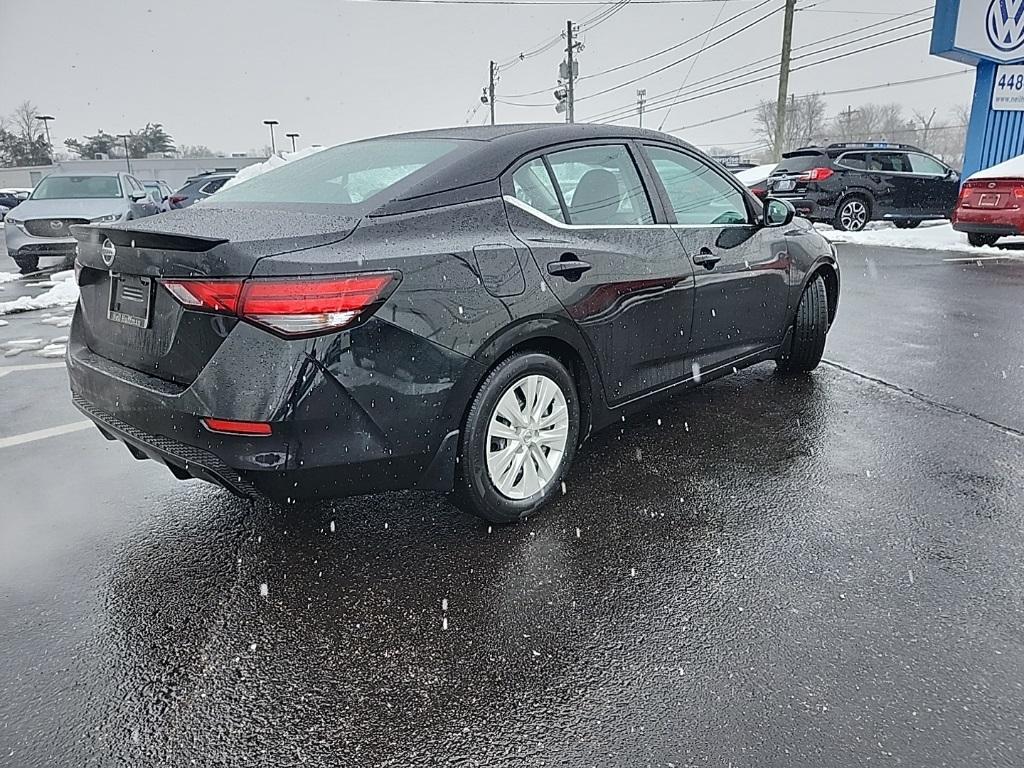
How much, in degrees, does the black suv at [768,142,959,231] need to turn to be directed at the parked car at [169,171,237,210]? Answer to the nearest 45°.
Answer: approximately 135° to its left

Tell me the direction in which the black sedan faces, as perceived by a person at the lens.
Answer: facing away from the viewer and to the right of the viewer

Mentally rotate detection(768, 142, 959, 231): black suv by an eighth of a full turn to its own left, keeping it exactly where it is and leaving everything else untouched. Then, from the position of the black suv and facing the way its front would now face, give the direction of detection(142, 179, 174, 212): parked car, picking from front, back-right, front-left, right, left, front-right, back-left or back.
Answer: left

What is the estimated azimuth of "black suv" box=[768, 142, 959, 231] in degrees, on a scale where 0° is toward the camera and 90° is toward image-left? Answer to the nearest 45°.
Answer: approximately 225°

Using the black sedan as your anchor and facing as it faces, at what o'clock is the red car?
The red car is roughly at 12 o'clock from the black sedan.

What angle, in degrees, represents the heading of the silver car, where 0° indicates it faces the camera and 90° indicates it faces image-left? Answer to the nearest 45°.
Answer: approximately 45°

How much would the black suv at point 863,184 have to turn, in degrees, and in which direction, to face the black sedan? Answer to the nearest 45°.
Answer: approximately 135° to its right

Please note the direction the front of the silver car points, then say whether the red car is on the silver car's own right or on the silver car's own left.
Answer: on the silver car's own left

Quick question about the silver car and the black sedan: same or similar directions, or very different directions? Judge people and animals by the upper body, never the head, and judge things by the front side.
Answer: very different directions

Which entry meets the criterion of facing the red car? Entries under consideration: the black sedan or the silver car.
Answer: the black sedan

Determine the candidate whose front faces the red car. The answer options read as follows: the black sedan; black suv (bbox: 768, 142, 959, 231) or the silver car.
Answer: the black sedan

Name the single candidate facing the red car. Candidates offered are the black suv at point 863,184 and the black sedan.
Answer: the black sedan
